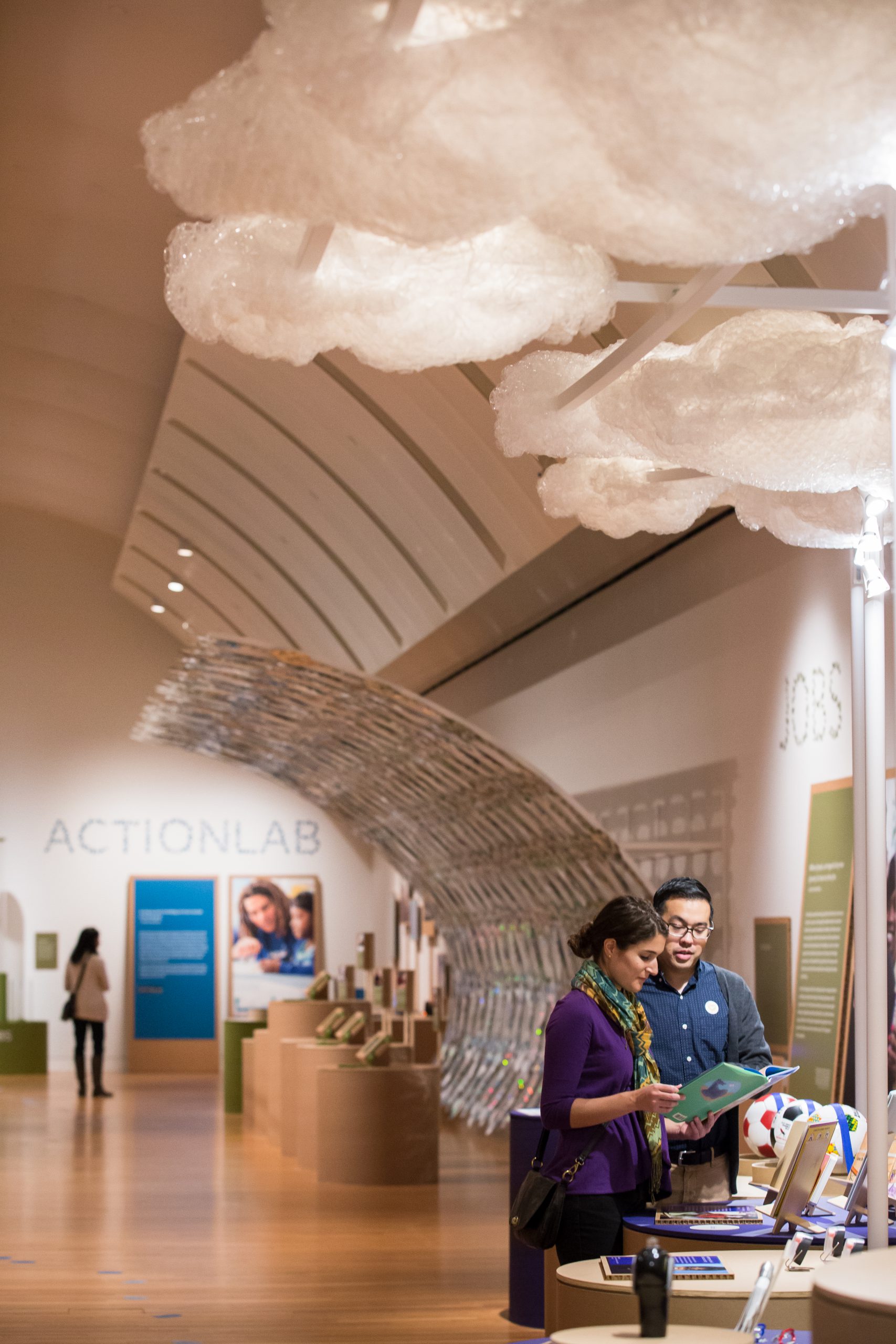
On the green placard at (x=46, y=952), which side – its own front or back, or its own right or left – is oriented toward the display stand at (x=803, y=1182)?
front

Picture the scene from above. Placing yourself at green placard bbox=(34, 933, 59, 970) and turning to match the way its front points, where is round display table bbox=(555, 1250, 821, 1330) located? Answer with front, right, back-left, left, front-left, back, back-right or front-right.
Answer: front

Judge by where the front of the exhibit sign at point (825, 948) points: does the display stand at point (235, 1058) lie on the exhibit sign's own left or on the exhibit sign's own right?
on the exhibit sign's own right

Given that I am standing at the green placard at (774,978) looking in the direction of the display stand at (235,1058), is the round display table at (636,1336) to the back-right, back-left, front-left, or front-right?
back-left

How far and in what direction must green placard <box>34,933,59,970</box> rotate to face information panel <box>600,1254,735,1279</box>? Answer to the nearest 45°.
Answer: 0° — it already faces it

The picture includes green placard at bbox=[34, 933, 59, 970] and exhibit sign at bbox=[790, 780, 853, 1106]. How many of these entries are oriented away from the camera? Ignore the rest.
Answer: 0

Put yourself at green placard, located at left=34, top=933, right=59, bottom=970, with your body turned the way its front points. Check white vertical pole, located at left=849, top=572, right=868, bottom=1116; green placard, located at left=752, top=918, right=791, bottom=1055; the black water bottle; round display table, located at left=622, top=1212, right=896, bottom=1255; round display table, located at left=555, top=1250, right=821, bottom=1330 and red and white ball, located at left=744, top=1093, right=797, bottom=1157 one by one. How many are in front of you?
6

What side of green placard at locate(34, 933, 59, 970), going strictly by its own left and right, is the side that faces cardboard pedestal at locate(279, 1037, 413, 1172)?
front

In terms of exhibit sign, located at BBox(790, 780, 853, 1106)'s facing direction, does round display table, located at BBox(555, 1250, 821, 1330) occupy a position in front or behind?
in front

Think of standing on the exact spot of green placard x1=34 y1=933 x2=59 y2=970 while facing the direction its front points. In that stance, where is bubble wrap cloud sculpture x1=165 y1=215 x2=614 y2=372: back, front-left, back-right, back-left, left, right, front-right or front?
front

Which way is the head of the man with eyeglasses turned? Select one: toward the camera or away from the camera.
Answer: toward the camera

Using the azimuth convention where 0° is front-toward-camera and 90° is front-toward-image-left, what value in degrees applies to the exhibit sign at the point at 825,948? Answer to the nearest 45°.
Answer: approximately 45°

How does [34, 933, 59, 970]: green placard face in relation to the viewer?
toward the camera

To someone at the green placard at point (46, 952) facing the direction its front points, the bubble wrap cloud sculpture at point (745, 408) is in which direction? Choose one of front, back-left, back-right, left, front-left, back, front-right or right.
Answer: front
